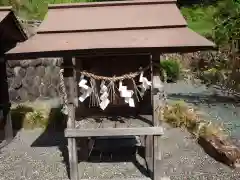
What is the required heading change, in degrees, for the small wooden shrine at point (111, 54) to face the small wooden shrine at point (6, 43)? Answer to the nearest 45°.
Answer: approximately 135° to its right

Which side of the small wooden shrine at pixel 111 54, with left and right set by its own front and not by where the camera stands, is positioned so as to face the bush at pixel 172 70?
back

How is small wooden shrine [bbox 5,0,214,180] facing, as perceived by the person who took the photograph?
facing the viewer

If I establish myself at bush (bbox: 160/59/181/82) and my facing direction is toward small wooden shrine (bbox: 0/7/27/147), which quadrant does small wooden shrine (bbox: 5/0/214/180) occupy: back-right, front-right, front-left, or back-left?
front-left
